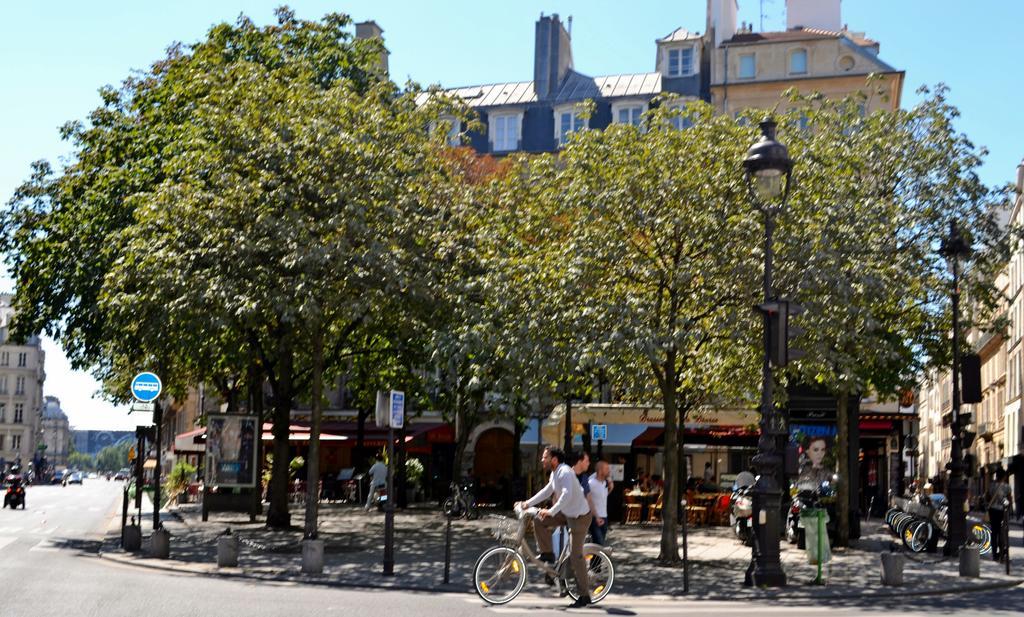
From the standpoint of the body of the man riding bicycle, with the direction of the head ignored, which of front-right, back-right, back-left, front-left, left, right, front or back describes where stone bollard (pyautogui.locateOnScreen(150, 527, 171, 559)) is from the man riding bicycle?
front-right

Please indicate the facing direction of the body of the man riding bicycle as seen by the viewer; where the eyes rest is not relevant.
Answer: to the viewer's left

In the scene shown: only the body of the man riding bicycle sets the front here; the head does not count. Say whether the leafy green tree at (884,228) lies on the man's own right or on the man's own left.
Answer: on the man's own right

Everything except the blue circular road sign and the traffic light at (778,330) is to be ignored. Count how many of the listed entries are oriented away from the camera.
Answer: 0

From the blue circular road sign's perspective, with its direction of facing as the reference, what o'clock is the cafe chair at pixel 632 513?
The cafe chair is roughly at 8 o'clock from the blue circular road sign.

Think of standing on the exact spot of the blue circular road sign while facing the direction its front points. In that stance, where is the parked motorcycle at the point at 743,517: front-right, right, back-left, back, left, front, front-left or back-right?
left

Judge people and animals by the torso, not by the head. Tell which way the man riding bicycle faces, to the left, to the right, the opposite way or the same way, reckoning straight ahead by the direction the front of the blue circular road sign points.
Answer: to the right

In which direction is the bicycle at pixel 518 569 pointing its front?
to the viewer's left

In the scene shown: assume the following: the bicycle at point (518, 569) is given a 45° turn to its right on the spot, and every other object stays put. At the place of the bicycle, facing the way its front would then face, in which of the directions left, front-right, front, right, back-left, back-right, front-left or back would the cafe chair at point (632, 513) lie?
front-right
